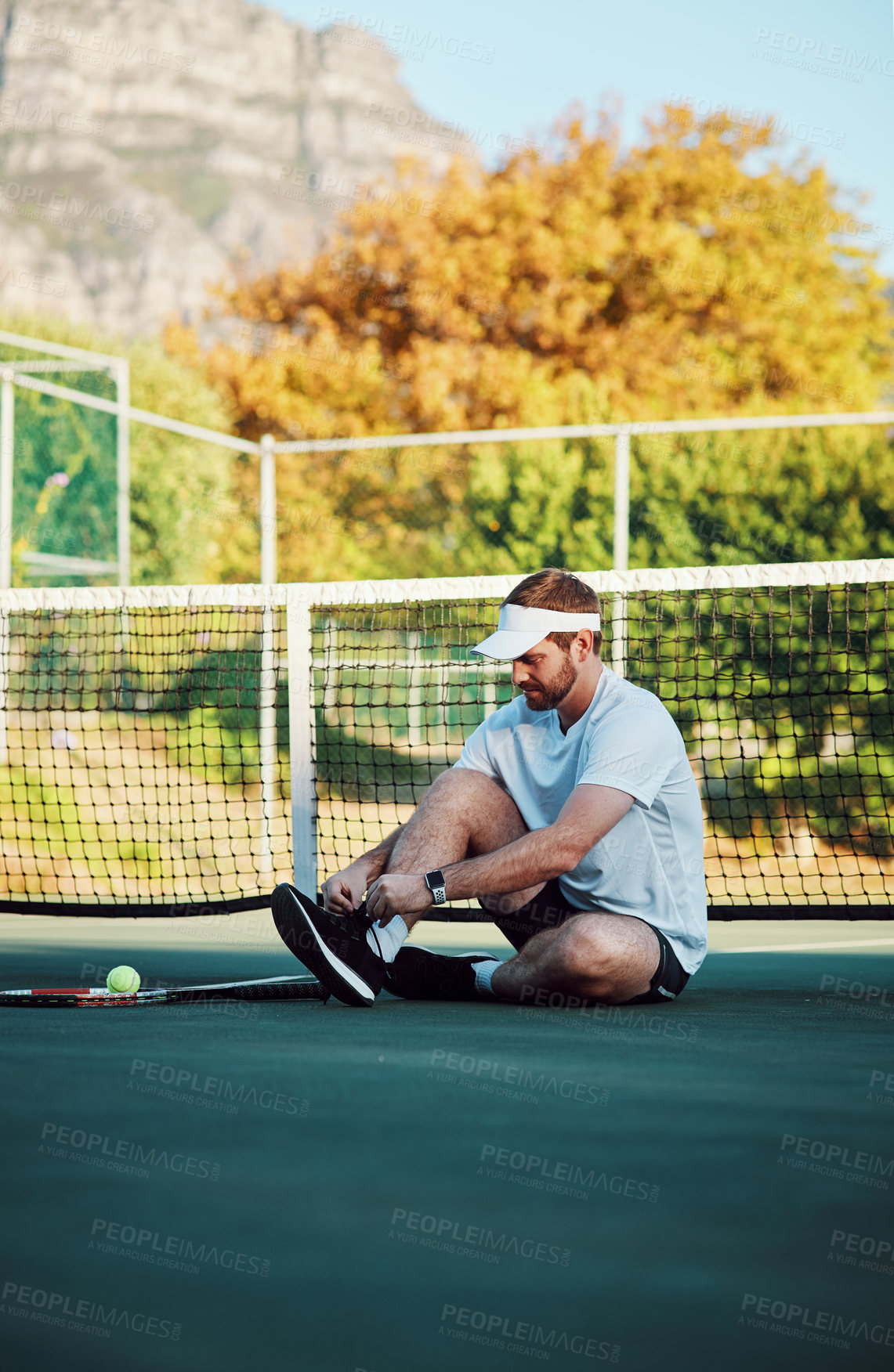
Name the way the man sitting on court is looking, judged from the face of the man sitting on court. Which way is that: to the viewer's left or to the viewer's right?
to the viewer's left

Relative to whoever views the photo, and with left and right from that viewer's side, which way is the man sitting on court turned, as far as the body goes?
facing the viewer and to the left of the viewer

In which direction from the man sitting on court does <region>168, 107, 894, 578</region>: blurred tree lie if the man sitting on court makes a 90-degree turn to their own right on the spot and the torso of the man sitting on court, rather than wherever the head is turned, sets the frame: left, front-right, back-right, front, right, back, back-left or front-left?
front-right

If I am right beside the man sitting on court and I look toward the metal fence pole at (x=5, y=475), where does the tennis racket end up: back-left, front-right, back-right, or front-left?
front-left

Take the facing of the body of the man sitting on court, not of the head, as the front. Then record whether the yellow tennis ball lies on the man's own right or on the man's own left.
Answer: on the man's own right

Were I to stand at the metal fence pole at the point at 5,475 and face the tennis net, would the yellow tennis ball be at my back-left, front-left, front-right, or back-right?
front-right
